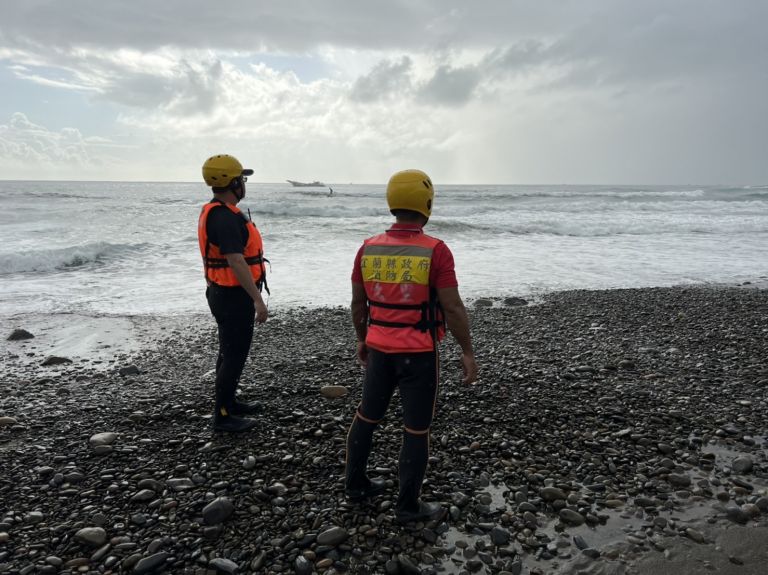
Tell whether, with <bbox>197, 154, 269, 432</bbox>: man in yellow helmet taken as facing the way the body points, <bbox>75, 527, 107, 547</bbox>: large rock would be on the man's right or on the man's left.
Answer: on the man's right

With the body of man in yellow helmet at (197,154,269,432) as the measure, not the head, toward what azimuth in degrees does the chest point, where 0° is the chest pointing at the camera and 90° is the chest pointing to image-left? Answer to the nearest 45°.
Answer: approximately 270°

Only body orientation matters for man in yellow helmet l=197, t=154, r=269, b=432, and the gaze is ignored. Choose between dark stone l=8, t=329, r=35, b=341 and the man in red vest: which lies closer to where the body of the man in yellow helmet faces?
the man in red vest

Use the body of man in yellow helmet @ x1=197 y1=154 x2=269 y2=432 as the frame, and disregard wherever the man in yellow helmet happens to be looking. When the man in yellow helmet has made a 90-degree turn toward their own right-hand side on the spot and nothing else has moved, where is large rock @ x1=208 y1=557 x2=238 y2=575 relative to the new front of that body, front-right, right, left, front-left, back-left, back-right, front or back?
front

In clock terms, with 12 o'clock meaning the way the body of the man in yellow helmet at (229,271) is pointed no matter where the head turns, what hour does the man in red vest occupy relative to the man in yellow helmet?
The man in red vest is roughly at 2 o'clock from the man in yellow helmet.

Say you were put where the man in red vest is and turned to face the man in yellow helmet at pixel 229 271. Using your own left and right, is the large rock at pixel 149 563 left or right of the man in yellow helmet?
left

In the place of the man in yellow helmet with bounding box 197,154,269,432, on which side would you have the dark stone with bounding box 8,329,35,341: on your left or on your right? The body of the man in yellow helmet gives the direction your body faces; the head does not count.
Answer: on your left

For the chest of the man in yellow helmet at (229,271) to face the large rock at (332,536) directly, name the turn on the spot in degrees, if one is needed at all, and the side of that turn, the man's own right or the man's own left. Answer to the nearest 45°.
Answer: approximately 90° to the man's own right

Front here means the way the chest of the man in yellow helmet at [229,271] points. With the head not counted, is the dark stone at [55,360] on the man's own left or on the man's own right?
on the man's own left

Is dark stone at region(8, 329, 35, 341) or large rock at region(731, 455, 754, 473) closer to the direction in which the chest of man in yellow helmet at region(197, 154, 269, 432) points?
the large rock

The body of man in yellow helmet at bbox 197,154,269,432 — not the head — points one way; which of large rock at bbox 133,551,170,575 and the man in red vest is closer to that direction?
the man in red vest
